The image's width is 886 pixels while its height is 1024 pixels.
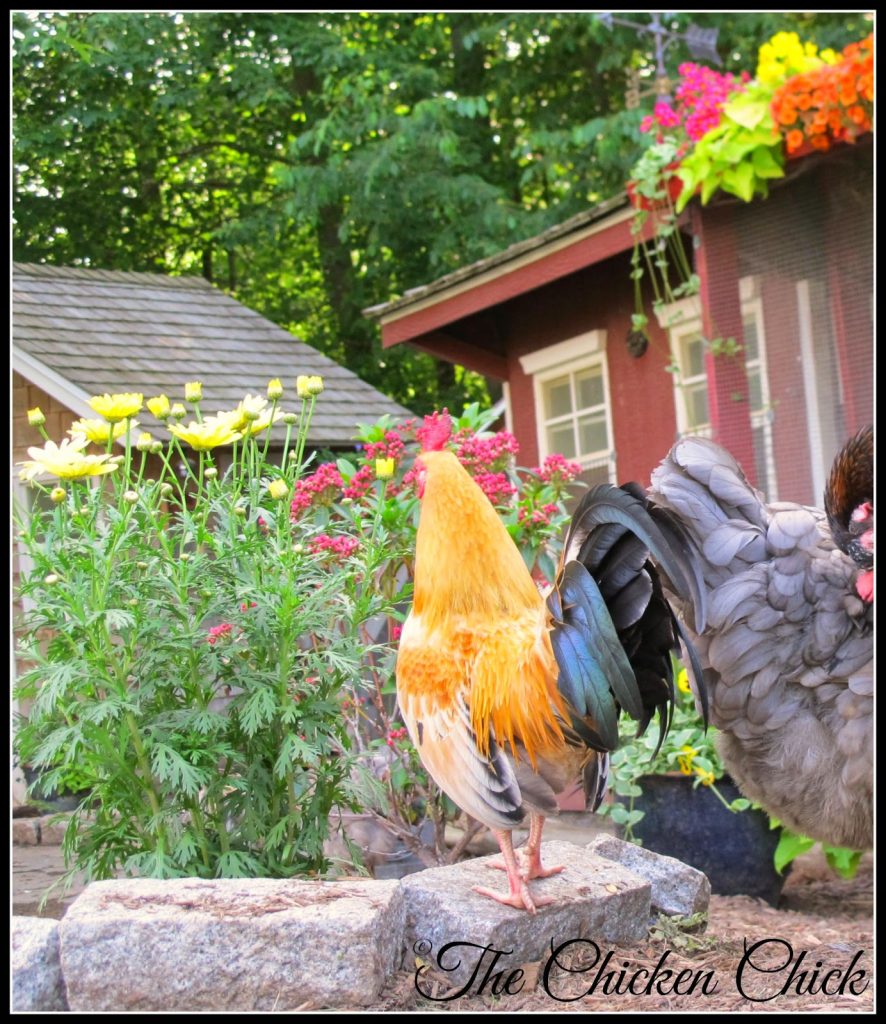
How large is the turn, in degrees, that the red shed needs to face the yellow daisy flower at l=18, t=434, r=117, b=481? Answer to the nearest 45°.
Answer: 0° — it already faces it

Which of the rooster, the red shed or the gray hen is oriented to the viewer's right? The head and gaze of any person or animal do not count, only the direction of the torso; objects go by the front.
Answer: the gray hen

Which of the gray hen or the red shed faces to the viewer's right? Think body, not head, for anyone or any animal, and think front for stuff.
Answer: the gray hen

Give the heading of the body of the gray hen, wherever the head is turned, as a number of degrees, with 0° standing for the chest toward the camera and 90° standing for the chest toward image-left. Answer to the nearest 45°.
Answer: approximately 270°

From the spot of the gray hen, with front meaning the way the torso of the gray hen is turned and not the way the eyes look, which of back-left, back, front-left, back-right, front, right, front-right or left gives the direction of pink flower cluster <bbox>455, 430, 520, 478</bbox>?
back-left

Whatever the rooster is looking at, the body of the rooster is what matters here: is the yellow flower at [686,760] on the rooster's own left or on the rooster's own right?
on the rooster's own right

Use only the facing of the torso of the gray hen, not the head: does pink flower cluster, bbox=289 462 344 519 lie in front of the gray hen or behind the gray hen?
behind

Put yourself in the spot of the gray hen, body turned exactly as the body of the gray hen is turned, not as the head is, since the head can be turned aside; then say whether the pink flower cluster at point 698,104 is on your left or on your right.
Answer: on your left

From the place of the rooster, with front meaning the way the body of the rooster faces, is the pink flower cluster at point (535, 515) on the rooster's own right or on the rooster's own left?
on the rooster's own right

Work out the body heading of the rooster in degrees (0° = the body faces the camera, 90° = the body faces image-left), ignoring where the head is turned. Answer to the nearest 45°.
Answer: approximately 135°
